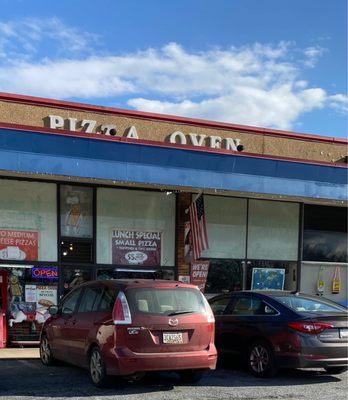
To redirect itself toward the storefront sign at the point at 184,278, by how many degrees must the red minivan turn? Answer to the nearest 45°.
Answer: approximately 45° to its right

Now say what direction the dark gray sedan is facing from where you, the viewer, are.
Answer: facing away from the viewer and to the left of the viewer

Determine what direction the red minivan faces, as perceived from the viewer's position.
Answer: facing away from the viewer and to the left of the viewer

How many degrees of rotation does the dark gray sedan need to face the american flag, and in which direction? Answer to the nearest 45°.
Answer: approximately 45° to its right

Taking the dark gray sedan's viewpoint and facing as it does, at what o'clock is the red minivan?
The red minivan is roughly at 9 o'clock from the dark gray sedan.

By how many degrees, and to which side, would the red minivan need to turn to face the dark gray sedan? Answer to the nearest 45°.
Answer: approximately 90° to its right

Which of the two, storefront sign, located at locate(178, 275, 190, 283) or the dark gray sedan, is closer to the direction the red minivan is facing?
the storefront sign
